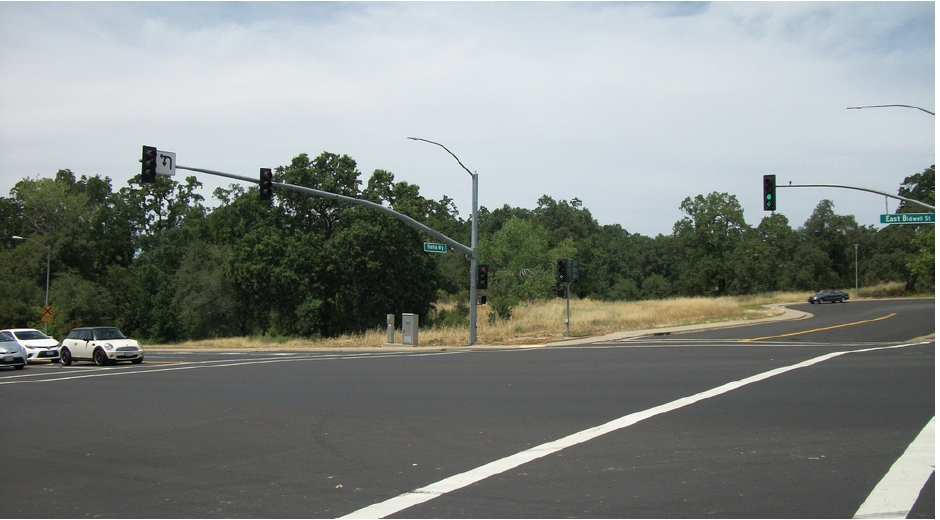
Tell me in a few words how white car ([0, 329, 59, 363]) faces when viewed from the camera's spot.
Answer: facing the viewer and to the right of the viewer

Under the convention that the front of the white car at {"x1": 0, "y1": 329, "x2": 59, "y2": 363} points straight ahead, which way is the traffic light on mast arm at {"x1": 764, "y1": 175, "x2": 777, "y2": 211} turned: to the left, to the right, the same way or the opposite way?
to the right

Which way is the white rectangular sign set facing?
toward the camera

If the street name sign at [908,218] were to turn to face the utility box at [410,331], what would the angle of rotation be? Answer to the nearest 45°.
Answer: approximately 90° to its right

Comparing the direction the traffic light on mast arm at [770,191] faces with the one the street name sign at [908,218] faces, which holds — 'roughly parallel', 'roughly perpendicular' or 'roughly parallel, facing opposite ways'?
roughly parallel

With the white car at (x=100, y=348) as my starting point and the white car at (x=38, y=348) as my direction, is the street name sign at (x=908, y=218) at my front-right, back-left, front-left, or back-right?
back-right

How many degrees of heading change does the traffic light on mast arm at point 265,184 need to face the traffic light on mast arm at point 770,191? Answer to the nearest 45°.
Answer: approximately 90° to its left

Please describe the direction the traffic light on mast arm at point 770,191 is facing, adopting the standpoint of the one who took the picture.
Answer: facing the viewer

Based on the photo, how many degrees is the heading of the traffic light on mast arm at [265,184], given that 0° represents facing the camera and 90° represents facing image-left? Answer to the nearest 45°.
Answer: approximately 0°

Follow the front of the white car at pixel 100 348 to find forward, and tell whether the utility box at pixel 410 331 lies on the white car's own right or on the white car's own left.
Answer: on the white car's own left

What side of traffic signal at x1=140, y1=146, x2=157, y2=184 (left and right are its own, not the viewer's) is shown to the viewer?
front

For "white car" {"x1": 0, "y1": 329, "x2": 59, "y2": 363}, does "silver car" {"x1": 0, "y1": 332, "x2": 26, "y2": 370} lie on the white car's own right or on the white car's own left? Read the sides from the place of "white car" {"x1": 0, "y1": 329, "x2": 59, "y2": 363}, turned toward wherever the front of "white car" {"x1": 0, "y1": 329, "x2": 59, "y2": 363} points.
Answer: on the white car's own right

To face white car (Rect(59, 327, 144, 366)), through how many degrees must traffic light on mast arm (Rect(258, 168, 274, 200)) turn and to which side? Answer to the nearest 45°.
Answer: approximately 135° to its right
